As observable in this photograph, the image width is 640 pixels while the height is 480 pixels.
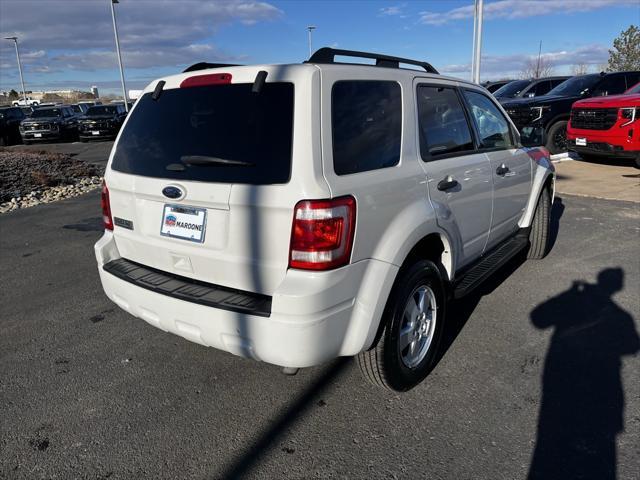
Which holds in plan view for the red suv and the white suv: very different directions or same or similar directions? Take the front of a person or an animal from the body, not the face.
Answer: very different directions

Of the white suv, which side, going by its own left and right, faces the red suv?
front

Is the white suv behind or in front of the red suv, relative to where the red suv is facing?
in front

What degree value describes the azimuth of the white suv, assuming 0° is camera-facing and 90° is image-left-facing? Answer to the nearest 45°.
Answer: approximately 225°
